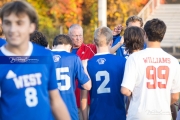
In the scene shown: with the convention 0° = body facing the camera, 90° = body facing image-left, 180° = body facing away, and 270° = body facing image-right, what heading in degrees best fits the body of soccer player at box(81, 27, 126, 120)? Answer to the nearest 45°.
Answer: approximately 180°

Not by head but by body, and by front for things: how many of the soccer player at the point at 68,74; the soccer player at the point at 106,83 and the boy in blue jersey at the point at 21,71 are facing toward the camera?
1

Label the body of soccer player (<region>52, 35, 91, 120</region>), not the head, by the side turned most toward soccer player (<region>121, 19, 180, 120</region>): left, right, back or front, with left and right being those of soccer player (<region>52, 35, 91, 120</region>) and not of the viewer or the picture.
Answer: right

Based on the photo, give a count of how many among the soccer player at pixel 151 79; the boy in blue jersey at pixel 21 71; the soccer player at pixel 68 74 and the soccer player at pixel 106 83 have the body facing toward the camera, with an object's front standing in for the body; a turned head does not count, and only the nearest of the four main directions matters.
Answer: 1

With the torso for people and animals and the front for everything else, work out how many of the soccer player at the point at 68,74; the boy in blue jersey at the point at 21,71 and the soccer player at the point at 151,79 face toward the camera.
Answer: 1

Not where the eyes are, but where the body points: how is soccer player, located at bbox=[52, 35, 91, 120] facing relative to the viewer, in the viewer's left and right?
facing away from the viewer and to the right of the viewer

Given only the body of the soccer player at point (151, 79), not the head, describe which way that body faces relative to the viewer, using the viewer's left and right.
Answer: facing away from the viewer

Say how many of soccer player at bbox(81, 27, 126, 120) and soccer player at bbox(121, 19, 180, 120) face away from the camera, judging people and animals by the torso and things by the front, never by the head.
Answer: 2

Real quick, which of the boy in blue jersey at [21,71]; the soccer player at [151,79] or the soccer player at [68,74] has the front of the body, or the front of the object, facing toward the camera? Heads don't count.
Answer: the boy in blue jersey

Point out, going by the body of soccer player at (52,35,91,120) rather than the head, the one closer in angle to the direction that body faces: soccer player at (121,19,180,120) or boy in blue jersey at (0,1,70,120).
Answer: the soccer player

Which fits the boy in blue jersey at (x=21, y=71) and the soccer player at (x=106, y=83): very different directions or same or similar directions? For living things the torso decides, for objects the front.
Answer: very different directions

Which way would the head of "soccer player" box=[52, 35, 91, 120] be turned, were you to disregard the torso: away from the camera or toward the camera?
away from the camera

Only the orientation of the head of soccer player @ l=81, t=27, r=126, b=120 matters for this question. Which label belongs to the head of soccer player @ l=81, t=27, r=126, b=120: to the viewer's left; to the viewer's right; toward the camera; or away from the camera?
away from the camera
